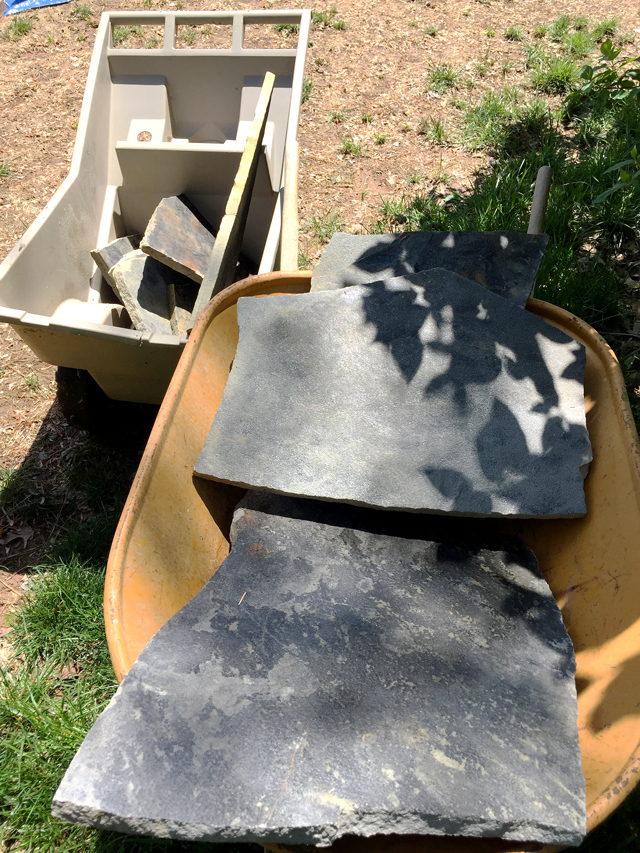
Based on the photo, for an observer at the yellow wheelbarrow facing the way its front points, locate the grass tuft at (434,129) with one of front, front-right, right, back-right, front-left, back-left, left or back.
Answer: back

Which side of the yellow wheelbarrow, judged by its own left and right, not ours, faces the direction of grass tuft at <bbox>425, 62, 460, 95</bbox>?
back

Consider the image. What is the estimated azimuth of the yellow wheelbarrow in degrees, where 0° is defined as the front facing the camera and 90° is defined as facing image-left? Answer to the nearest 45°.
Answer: approximately 0°

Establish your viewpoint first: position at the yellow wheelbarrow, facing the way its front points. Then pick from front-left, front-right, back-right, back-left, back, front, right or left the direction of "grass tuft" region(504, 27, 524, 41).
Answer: back

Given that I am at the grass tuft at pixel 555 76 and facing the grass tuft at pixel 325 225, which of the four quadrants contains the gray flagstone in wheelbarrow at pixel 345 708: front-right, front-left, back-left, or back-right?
front-left

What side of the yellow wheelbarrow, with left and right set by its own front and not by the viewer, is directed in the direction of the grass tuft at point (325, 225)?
back
